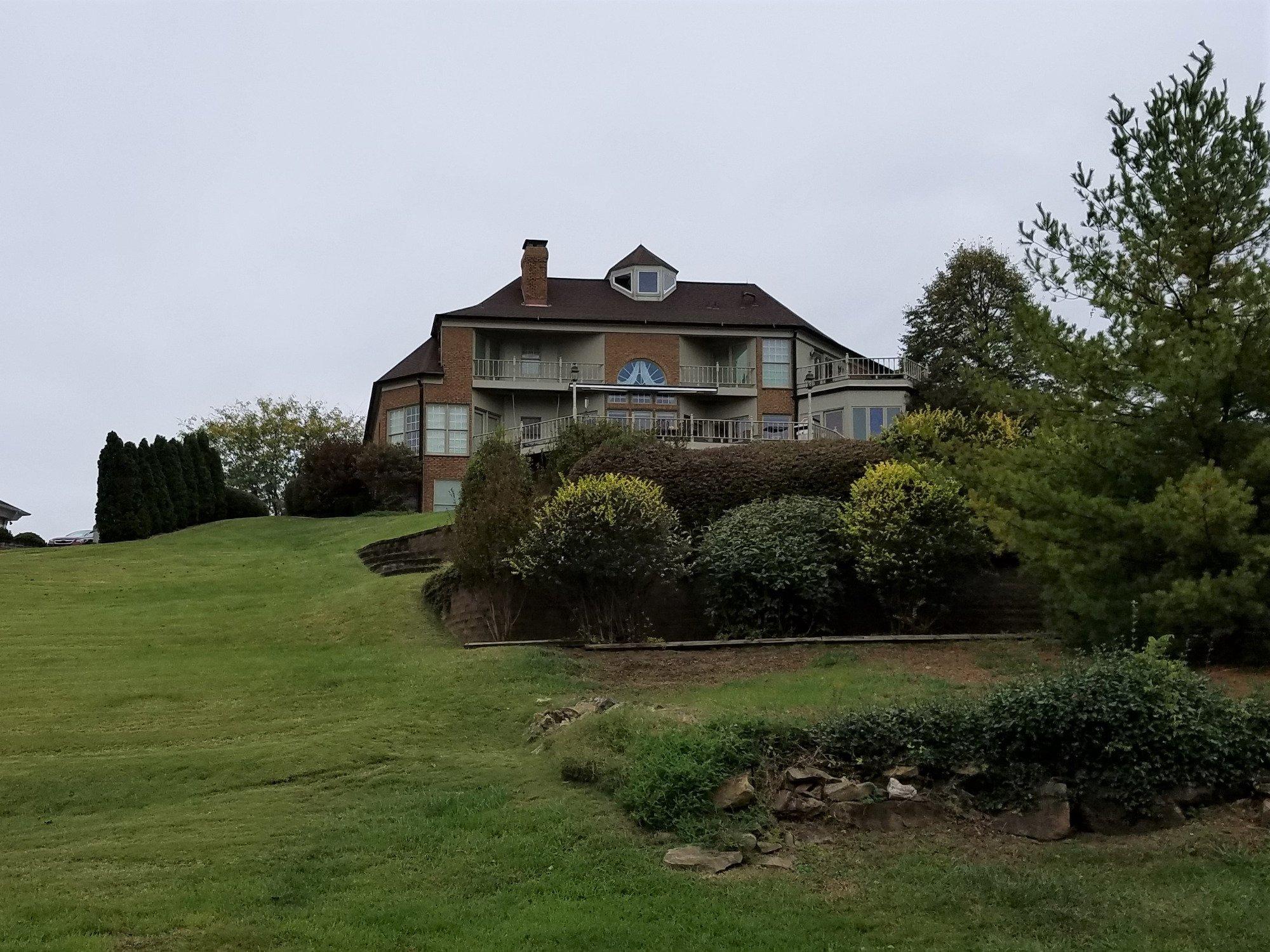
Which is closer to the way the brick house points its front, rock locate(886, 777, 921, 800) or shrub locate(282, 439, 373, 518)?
the rock

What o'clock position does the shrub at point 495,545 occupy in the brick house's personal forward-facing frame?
The shrub is roughly at 12 o'clock from the brick house.

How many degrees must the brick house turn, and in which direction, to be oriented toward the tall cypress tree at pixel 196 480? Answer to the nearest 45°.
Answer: approximately 90° to its right

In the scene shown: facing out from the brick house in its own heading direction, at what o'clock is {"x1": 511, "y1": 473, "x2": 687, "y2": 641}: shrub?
The shrub is roughly at 12 o'clock from the brick house.

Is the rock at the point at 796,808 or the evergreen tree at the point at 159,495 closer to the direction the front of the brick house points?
the rock

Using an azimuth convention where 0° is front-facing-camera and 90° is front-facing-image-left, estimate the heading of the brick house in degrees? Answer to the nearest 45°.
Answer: approximately 0°

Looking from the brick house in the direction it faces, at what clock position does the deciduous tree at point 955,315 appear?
The deciduous tree is roughly at 9 o'clock from the brick house.

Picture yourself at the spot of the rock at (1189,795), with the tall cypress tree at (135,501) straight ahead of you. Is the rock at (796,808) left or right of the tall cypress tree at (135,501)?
left

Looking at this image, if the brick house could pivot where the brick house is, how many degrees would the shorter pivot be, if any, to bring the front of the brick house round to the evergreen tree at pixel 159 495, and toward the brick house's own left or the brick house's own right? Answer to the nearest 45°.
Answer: approximately 90° to the brick house's own right

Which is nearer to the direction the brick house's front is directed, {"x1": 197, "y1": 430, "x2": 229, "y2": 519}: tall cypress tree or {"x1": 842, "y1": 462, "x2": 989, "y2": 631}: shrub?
the shrub

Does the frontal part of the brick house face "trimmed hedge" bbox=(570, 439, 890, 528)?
yes
